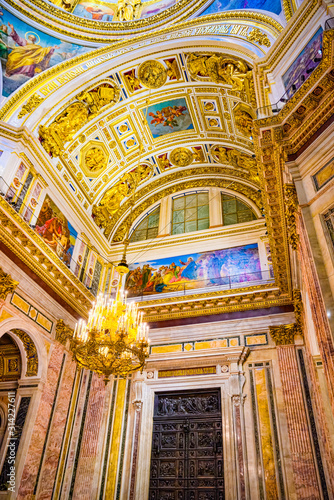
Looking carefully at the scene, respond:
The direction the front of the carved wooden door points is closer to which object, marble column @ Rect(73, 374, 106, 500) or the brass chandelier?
the brass chandelier

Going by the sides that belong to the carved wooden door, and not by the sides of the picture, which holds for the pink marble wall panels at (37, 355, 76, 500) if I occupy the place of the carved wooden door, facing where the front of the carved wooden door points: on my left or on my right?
on my right

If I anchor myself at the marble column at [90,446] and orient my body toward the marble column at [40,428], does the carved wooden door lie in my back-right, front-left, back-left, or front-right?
back-left

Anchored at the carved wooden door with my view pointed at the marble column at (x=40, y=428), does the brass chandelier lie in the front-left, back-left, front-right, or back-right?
front-left

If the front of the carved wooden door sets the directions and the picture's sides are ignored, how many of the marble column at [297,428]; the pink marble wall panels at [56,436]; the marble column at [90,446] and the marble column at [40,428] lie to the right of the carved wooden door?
3

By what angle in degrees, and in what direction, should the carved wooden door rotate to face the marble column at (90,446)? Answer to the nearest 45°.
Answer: approximately 90° to its right

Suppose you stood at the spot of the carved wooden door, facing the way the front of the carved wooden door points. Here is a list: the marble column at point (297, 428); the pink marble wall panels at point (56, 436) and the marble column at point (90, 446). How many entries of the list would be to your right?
2

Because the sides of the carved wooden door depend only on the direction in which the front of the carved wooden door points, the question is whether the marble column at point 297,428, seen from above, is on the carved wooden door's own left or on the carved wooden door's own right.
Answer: on the carved wooden door's own left

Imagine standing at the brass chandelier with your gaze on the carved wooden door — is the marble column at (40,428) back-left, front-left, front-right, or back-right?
front-left

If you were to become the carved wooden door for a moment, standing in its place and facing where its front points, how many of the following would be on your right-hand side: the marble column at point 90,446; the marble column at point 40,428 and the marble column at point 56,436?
3

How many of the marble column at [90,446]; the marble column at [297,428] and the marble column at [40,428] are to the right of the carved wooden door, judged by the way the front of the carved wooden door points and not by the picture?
2

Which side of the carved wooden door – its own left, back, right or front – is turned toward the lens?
front

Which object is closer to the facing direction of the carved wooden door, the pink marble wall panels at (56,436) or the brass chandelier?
the brass chandelier
